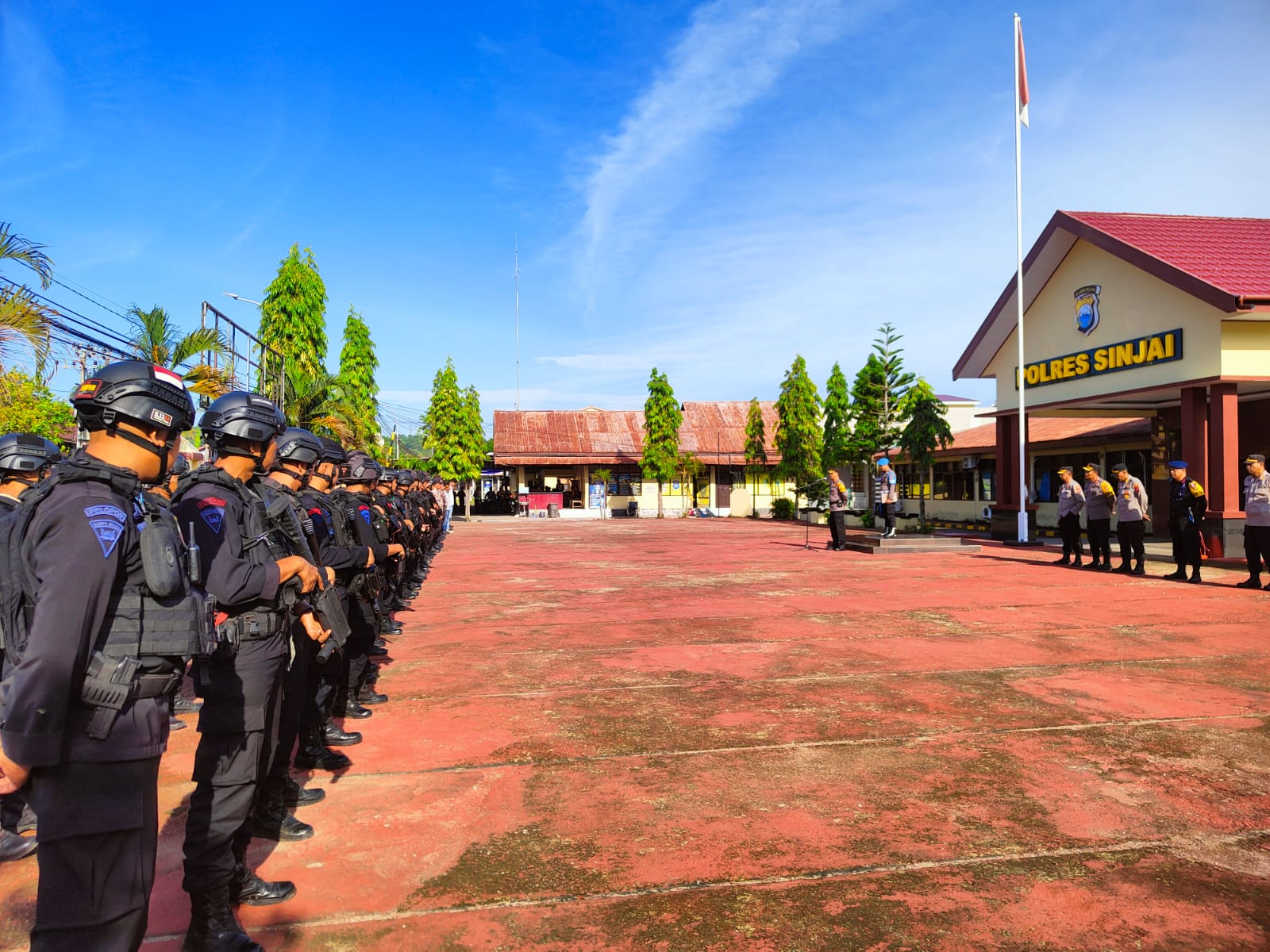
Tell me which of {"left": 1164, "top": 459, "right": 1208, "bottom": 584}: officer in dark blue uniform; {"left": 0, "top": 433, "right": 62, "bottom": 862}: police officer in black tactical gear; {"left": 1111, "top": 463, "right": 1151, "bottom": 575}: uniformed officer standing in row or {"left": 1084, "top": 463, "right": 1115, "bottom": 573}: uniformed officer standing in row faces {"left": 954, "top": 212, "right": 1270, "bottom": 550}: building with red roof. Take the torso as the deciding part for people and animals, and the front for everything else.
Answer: the police officer in black tactical gear

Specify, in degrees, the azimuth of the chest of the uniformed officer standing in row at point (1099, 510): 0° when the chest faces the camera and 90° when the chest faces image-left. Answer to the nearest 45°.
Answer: approximately 45°

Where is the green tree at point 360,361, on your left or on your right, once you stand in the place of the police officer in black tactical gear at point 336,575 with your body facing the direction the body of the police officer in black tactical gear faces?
on your left

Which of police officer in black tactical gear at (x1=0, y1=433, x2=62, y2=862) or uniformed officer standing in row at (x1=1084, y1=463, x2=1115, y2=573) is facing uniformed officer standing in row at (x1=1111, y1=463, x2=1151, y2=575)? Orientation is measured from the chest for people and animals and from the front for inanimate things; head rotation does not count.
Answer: the police officer in black tactical gear

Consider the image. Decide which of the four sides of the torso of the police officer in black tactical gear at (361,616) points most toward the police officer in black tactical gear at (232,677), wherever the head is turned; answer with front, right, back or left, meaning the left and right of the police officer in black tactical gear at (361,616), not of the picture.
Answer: right

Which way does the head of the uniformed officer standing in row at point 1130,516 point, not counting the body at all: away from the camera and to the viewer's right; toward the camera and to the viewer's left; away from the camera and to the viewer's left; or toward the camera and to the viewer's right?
toward the camera and to the viewer's left

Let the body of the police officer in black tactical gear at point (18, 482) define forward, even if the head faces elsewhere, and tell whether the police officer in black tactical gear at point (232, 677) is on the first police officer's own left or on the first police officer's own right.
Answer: on the first police officer's own right

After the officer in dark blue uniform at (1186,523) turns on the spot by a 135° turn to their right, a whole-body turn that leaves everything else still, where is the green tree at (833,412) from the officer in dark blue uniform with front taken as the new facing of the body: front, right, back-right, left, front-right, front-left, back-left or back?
front-left

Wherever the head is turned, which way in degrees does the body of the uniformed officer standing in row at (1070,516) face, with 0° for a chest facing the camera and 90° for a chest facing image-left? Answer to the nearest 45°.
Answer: approximately 45°

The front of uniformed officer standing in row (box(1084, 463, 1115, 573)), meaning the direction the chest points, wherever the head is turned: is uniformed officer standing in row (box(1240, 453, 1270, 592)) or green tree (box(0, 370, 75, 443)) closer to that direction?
the green tree

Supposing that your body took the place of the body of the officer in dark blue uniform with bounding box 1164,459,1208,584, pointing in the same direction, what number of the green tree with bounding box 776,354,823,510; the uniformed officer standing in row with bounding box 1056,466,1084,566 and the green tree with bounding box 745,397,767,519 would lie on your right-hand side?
3

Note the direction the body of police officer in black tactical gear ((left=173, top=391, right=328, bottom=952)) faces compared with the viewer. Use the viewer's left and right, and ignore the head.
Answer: facing to the right of the viewer

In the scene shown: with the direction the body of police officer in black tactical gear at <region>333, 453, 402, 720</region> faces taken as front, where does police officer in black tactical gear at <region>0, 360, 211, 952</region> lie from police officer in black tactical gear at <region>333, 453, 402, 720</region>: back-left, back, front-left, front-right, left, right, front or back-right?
right

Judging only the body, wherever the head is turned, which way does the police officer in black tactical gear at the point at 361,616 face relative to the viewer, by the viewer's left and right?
facing to the right of the viewer

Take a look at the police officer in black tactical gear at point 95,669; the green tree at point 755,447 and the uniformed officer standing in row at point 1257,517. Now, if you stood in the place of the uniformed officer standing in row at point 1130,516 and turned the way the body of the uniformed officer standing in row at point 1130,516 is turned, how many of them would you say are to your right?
1
